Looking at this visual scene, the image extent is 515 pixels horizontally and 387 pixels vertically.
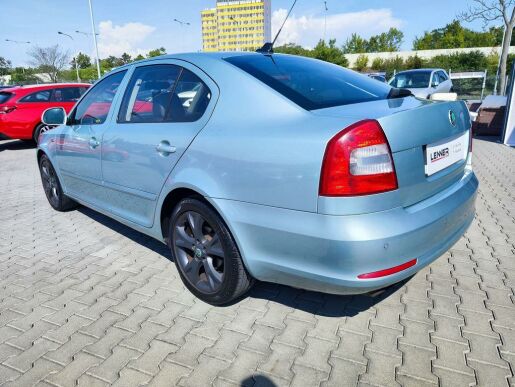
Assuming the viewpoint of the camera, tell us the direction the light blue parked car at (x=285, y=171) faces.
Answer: facing away from the viewer and to the left of the viewer

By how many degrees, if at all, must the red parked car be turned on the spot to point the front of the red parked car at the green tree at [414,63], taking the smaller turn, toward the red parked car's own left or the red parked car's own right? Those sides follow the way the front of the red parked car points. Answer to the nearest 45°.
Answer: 0° — it already faces it

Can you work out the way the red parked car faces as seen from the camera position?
facing away from the viewer and to the right of the viewer

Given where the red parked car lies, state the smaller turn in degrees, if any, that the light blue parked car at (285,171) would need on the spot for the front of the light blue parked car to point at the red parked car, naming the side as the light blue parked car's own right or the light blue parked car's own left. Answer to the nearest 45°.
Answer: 0° — it already faces it

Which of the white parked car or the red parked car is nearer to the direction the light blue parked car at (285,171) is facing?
the red parked car

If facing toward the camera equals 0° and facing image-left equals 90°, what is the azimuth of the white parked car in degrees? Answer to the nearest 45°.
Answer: approximately 45°
